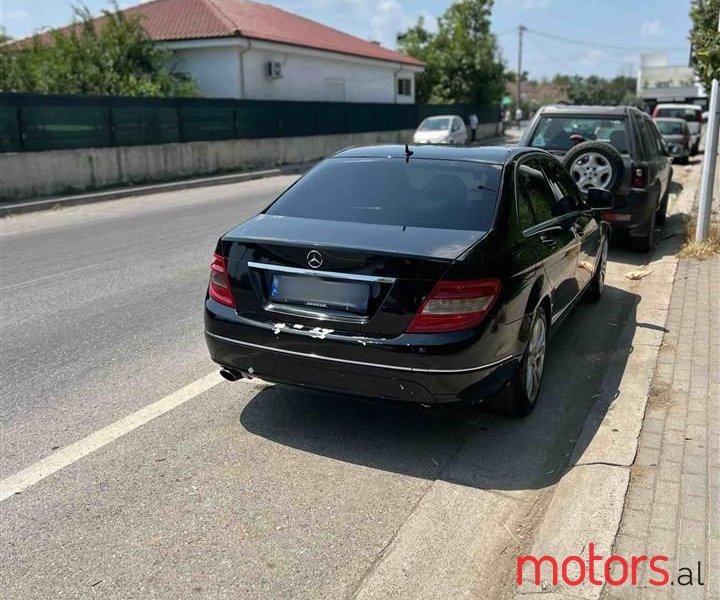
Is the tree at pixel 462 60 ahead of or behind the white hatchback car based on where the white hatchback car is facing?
behind

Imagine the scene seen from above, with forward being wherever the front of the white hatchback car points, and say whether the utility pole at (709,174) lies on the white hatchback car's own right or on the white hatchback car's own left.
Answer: on the white hatchback car's own left

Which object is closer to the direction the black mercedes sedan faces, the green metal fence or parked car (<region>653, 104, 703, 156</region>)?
the parked car

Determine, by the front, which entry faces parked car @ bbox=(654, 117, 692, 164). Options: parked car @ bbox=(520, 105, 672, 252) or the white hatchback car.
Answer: parked car @ bbox=(520, 105, 672, 252)

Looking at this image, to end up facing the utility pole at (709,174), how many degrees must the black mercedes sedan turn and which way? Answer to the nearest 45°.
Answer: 0° — it already faces it

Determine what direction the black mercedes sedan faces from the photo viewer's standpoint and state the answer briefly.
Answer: facing away from the viewer and to the right of the viewer

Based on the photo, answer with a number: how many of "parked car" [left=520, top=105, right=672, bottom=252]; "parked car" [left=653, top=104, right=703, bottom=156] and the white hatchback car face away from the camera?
2

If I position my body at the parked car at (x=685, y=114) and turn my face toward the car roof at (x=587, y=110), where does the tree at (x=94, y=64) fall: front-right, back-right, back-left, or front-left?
front-right

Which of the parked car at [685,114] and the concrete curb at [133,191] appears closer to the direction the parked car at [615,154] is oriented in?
the parked car

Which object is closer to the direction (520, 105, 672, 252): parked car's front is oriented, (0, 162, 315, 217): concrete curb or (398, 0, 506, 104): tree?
the tree

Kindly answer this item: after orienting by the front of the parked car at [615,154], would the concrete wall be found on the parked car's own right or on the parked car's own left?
on the parked car's own left

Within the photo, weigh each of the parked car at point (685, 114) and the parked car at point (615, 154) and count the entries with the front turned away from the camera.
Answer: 2

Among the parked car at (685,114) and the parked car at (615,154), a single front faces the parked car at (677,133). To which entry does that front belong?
the parked car at (615,154)

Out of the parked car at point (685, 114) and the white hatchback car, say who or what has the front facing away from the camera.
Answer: the parked car

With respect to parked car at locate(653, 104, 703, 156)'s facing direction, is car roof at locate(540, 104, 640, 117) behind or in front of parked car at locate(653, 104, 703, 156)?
behind

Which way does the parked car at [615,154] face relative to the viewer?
away from the camera

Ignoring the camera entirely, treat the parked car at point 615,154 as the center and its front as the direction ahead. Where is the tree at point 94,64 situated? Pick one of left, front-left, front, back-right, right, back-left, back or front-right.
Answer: front-left

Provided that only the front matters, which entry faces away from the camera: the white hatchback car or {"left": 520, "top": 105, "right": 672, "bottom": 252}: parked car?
the parked car

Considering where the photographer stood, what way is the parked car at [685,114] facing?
facing away from the viewer

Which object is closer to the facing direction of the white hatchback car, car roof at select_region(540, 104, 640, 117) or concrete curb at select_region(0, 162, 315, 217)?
the concrete curb

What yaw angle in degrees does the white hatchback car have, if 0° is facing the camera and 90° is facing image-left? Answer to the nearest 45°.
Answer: approximately 45°

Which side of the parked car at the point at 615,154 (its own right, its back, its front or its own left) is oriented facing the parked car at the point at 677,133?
front
